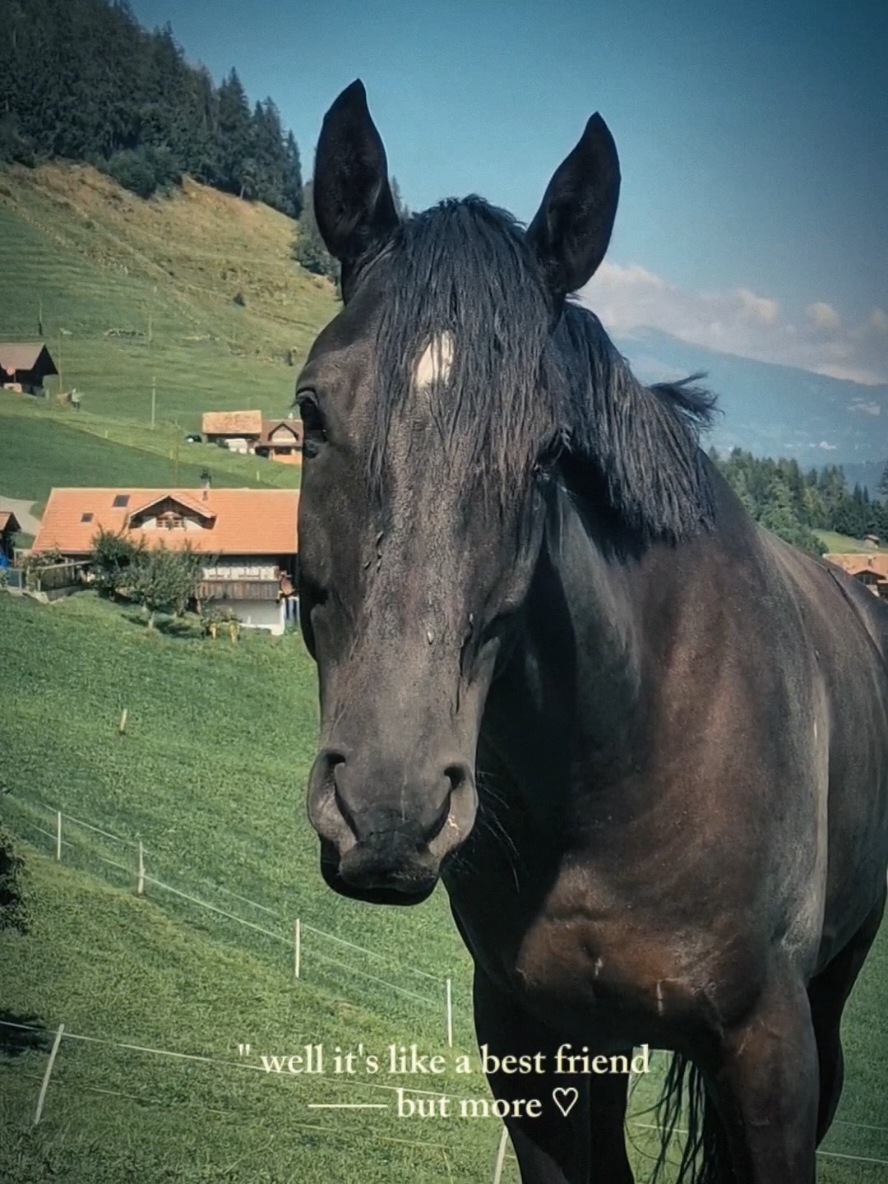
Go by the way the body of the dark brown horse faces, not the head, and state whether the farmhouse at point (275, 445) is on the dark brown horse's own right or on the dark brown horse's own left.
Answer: on the dark brown horse's own right

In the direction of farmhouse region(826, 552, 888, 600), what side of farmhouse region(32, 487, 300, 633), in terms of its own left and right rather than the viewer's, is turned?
left

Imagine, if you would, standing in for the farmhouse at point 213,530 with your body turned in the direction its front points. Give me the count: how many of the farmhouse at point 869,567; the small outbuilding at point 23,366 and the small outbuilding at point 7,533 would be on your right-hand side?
2

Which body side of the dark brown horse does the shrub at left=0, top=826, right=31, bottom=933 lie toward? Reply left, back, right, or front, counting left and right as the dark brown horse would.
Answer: right

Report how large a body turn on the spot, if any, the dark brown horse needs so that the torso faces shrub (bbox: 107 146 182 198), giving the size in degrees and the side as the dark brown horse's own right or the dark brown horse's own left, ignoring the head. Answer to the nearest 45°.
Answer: approximately 90° to the dark brown horse's own right

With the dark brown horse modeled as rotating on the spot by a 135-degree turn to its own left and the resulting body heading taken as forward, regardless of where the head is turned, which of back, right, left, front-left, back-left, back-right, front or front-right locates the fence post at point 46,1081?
back-left
